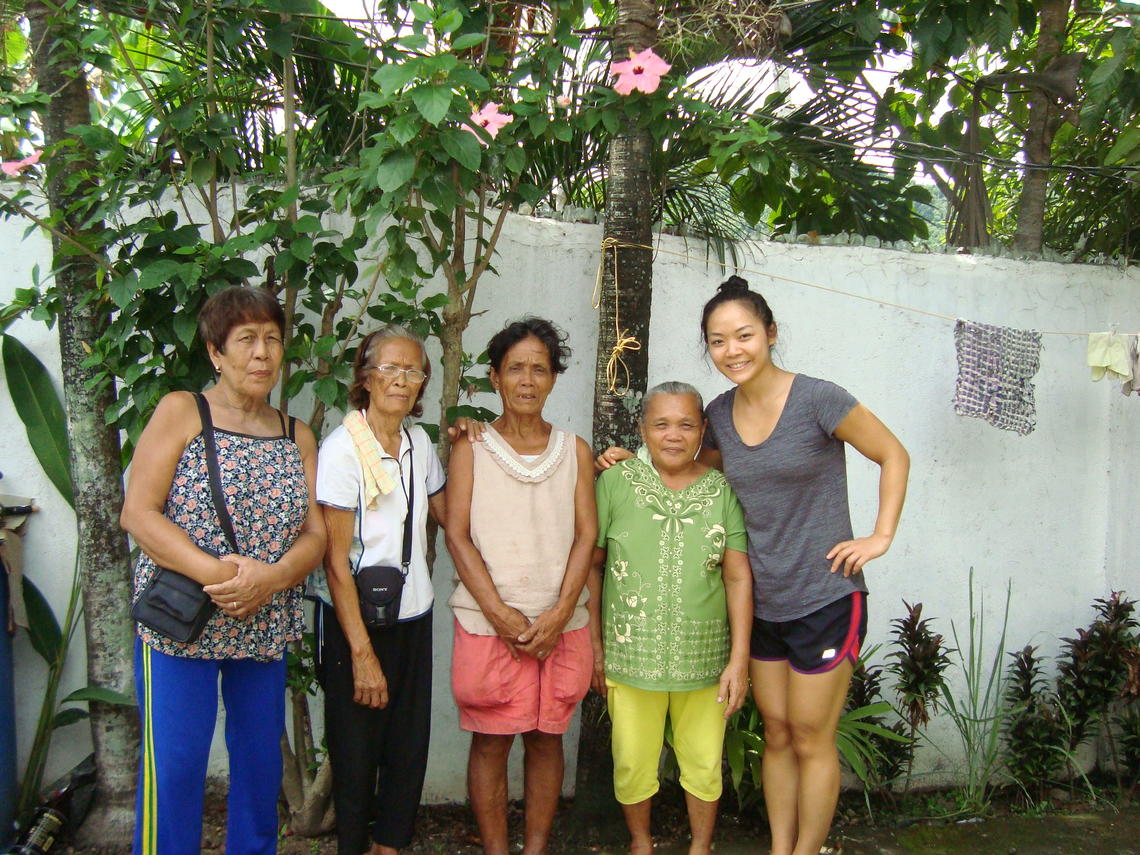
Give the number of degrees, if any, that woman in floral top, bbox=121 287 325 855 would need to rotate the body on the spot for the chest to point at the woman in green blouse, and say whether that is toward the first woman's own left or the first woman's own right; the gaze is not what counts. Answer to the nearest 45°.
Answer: approximately 45° to the first woman's own left

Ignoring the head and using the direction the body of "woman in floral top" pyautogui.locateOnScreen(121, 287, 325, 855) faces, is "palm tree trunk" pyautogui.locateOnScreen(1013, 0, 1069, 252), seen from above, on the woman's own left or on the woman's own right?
on the woman's own left

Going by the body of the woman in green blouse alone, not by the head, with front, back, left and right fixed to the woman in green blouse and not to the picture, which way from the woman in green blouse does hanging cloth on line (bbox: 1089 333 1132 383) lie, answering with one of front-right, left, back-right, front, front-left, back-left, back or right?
back-left

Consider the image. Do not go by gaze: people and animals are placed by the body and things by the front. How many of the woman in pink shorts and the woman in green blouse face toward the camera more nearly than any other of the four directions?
2

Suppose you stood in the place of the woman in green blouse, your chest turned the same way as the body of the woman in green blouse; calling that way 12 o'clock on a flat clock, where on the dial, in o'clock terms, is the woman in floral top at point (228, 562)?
The woman in floral top is roughly at 2 o'clock from the woman in green blouse.

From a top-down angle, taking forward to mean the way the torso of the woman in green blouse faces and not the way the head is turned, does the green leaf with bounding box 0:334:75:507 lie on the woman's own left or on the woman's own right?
on the woman's own right

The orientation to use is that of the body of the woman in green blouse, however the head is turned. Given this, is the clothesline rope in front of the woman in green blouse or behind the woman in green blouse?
behind

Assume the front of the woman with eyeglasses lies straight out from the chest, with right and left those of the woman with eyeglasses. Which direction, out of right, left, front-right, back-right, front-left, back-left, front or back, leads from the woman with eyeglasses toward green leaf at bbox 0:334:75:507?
back
